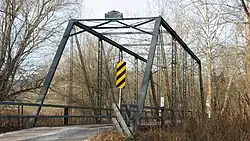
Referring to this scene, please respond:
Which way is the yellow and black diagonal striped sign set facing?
toward the camera
